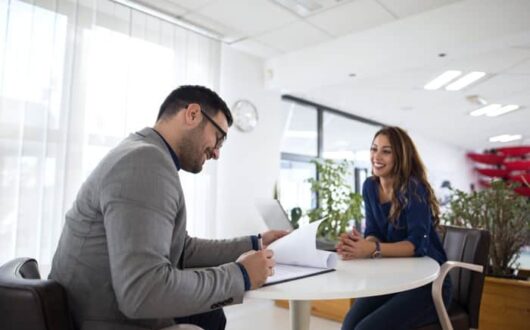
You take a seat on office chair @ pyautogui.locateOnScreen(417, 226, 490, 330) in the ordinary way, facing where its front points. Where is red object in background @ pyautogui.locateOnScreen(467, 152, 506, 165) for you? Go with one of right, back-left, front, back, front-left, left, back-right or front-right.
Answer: back-right

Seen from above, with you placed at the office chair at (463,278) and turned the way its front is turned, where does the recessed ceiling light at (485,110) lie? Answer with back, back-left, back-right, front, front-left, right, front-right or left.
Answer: back-right

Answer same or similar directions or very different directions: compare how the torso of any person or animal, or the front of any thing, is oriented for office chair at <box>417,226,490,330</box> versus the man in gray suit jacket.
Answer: very different directions

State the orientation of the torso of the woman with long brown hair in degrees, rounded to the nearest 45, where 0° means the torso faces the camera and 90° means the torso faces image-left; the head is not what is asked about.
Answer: approximately 45°

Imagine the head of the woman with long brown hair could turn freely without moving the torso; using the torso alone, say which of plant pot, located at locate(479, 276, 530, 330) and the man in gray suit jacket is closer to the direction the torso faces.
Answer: the man in gray suit jacket

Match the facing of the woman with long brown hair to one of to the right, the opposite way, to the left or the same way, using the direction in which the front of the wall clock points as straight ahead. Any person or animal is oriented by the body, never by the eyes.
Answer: to the right

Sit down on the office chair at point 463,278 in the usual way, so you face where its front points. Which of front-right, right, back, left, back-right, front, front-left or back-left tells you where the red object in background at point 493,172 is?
back-right

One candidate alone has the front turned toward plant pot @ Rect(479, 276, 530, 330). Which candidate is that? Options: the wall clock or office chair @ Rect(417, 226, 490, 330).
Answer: the wall clock

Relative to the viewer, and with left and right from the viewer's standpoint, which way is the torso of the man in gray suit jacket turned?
facing to the right of the viewer

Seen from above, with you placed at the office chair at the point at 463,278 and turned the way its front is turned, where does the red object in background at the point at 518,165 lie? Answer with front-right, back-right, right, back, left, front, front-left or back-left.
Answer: back-right

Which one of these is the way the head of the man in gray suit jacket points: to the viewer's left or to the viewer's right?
to the viewer's right

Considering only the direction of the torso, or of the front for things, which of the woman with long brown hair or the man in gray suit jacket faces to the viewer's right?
the man in gray suit jacket

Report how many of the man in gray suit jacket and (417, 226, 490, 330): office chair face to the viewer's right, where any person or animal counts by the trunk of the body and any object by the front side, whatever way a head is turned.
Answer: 1

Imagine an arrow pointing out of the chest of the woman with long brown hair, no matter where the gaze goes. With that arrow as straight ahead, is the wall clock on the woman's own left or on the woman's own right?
on the woman's own right

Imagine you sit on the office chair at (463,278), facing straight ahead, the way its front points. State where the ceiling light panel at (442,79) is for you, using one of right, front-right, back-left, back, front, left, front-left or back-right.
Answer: back-right
